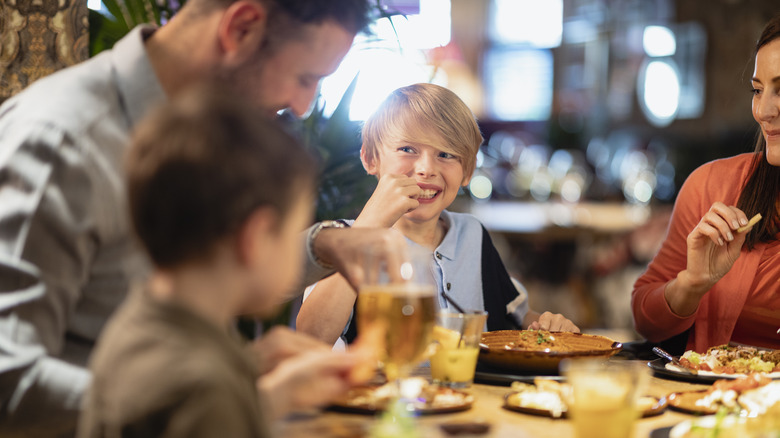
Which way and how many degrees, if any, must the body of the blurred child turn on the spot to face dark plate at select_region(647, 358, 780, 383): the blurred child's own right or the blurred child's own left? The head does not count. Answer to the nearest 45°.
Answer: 0° — they already face it

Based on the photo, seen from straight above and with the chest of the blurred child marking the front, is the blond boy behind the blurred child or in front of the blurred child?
in front

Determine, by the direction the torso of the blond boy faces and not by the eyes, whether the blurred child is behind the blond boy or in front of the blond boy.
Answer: in front

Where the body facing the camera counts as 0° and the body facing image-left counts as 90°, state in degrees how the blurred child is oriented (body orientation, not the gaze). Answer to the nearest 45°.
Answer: approximately 225°

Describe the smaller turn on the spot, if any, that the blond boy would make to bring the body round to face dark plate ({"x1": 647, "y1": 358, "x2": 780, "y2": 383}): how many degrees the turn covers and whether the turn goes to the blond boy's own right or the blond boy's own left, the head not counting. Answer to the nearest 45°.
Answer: approximately 45° to the blond boy's own left

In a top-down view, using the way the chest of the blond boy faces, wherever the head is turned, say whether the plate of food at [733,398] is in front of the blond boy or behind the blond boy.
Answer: in front

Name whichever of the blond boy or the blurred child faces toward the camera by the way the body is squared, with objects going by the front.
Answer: the blond boy

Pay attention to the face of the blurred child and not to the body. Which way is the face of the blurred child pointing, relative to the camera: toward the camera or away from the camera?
away from the camera

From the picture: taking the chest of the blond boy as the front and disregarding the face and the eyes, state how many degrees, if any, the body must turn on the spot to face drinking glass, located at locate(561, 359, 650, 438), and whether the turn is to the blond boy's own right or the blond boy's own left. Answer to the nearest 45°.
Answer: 0° — they already face it

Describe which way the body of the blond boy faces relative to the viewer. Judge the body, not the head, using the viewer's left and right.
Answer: facing the viewer

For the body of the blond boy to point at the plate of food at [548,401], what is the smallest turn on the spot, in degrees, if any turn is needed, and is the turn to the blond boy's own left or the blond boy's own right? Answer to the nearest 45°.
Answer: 0° — they already face it

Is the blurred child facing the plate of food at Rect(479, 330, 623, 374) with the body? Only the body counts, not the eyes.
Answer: yes

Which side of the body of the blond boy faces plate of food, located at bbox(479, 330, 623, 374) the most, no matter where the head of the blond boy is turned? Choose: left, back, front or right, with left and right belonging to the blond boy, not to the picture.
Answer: front

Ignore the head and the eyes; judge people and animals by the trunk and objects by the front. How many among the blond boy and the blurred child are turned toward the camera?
1
